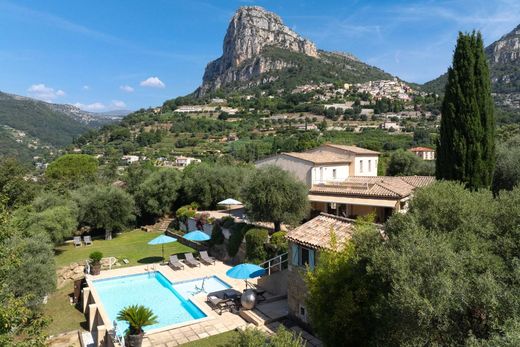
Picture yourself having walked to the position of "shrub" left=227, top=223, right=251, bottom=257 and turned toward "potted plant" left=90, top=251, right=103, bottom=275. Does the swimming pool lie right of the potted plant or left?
left

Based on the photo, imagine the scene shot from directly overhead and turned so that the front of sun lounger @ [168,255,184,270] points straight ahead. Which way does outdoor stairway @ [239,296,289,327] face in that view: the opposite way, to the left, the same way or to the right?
to the right

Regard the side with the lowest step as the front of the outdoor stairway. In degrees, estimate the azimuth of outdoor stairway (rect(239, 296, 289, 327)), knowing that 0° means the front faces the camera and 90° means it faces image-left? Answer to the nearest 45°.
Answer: approximately 45°

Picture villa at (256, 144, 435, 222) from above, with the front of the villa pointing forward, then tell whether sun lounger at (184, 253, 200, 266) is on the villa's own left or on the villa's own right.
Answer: on the villa's own right

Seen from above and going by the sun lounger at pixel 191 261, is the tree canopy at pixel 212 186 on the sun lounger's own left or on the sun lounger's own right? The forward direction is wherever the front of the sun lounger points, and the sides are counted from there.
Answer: on the sun lounger's own left
